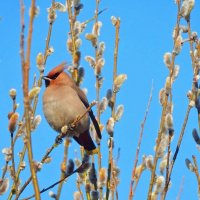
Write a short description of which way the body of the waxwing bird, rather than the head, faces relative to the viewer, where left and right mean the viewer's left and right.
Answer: facing the viewer and to the left of the viewer
